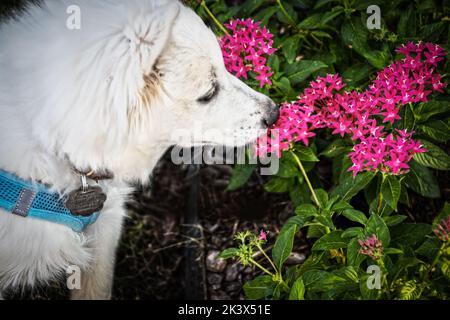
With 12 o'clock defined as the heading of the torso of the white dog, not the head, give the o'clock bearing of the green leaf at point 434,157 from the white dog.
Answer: The green leaf is roughly at 12 o'clock from the white dog.

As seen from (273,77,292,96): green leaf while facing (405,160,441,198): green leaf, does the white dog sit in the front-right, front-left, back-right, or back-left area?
back-right

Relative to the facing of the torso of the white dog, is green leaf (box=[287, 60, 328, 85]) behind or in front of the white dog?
in front

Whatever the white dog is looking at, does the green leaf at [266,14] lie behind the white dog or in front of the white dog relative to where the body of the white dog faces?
in front

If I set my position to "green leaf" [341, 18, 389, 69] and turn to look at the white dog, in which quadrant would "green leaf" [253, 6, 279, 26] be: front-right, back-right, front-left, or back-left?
front-right

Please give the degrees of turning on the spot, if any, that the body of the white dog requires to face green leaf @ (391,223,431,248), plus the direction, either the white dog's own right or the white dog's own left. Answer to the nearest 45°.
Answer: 0° — it already faces it

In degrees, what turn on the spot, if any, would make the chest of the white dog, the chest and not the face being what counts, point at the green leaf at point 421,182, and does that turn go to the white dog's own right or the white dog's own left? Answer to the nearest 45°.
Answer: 0° — it already faces it

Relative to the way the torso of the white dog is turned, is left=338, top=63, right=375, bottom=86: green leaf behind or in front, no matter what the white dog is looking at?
in front

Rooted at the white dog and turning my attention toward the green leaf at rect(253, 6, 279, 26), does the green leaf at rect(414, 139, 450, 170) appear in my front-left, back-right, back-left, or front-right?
front-right

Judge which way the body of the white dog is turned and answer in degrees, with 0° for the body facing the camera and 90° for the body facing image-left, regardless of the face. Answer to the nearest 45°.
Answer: approximately 270°
